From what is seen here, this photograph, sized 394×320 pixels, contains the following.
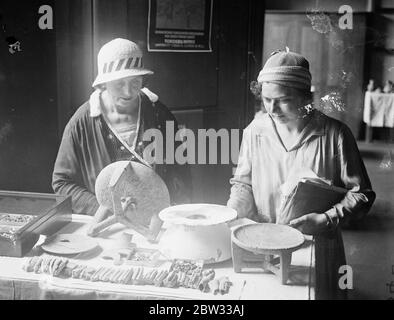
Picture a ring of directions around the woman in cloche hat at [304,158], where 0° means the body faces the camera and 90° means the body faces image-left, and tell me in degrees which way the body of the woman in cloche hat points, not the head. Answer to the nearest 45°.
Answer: approximately 45°

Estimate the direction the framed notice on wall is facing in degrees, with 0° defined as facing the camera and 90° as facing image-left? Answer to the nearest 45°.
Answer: approximately 0°

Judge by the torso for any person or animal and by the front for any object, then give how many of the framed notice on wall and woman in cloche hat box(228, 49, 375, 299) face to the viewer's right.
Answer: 0

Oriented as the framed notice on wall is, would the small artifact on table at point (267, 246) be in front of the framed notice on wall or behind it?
in front
